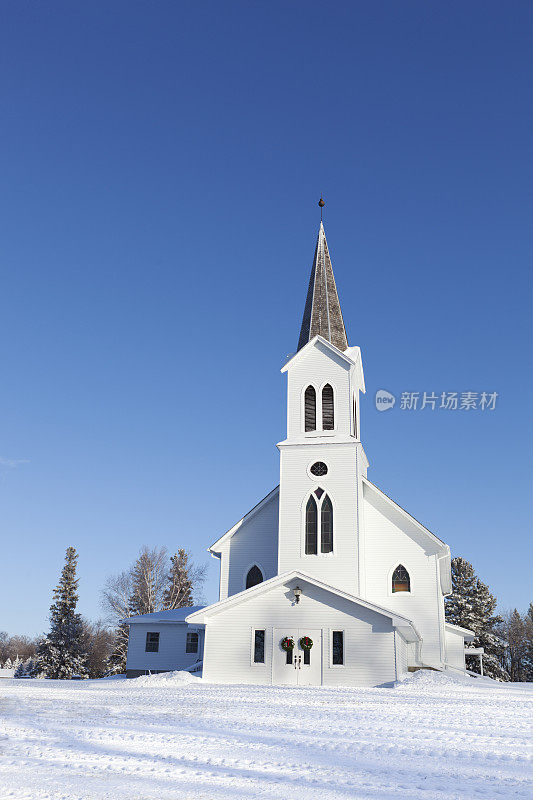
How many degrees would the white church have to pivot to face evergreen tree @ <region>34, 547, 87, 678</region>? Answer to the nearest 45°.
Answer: approximately 135° to its right

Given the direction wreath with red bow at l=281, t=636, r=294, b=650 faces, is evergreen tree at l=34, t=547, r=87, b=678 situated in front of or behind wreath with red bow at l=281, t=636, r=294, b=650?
behind

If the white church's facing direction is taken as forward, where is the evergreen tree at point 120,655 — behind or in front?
behind

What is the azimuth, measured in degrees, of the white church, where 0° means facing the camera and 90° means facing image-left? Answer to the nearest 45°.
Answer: approximately 0°

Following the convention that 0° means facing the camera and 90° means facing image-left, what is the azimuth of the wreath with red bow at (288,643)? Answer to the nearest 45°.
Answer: approximately 0°
